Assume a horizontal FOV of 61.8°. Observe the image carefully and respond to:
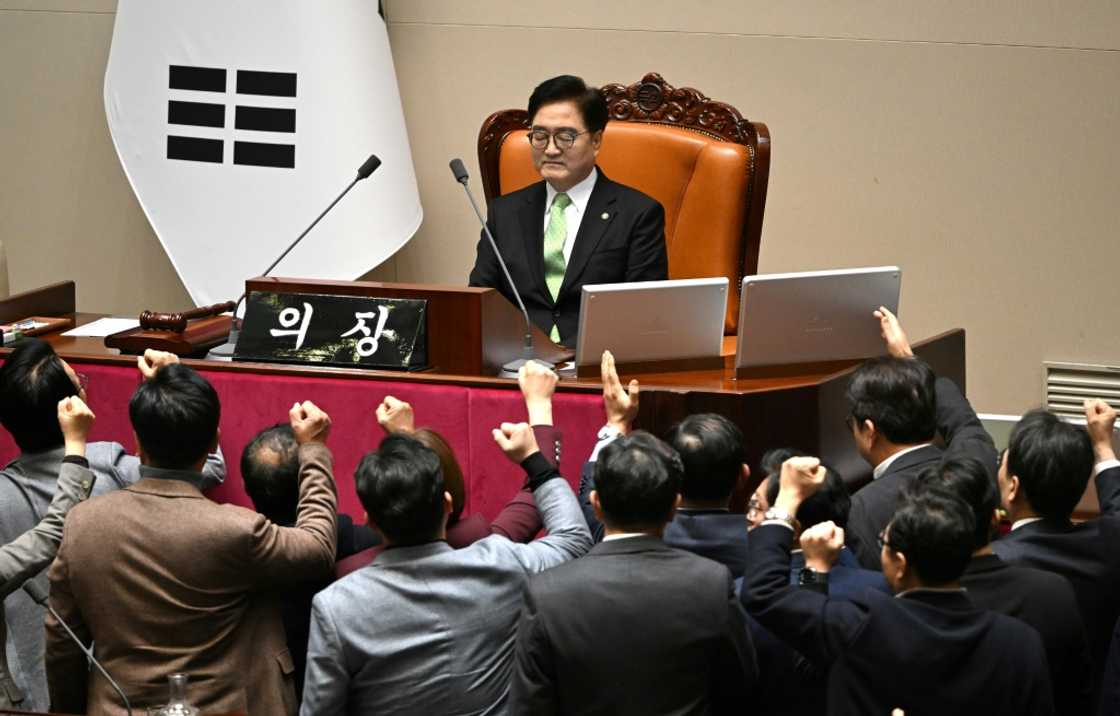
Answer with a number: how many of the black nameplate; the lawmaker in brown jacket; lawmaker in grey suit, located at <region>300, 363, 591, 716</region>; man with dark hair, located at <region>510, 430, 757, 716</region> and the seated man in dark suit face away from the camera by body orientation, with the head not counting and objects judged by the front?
3

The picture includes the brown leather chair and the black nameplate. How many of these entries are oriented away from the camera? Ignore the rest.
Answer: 0

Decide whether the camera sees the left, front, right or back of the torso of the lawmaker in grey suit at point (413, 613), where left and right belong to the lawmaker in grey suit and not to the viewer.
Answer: back

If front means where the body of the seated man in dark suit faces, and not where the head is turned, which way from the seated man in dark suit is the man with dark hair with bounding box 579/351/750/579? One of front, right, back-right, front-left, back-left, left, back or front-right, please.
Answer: front-left

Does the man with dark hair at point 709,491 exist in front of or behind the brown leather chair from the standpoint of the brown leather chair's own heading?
in front

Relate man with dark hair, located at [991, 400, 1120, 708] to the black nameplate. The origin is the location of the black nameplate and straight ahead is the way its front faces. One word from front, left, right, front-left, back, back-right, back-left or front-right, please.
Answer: front-left

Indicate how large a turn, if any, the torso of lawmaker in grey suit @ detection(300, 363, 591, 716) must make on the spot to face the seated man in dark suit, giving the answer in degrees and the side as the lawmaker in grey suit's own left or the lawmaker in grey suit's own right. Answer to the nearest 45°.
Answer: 0° — they already face them

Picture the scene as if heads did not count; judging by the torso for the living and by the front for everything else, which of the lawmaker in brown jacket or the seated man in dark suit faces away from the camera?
the lawmaker in brown jacket

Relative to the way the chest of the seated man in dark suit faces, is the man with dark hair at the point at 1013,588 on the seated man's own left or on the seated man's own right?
on the seated man's own left

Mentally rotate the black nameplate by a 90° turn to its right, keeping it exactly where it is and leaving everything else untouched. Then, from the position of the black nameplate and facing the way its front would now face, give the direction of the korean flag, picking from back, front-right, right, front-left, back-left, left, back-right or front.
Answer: right

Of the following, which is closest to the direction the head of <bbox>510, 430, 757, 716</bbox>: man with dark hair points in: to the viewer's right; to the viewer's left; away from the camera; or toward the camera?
away from the camera

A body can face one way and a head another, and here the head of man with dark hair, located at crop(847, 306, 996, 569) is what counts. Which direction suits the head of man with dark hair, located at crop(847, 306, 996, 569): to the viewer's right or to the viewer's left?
to the viewer's left

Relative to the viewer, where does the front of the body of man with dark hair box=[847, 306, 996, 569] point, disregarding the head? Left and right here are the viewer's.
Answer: facing away from the viewer and to the left of the viewer
